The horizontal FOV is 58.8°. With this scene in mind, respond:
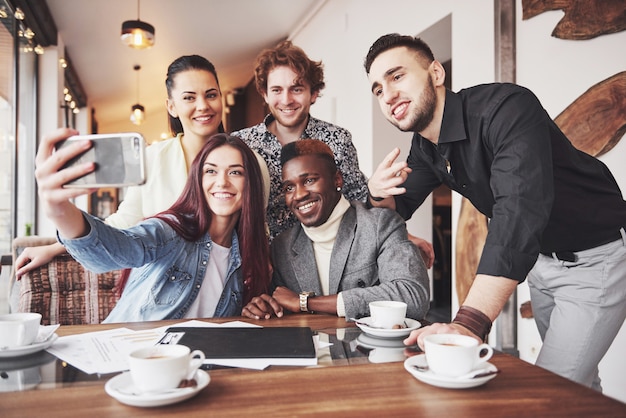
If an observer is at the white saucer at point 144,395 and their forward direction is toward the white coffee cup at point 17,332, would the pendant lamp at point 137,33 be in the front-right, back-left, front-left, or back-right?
front-right

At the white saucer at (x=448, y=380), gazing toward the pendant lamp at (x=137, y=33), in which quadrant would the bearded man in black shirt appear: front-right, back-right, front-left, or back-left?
front-right

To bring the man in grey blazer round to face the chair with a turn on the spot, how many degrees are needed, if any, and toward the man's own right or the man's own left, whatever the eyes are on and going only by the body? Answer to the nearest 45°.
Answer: approximately 45° to the man's own right

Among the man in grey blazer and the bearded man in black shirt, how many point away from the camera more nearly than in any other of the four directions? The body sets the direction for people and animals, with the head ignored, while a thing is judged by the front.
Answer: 0

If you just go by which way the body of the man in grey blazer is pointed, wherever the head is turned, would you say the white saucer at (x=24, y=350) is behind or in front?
in front

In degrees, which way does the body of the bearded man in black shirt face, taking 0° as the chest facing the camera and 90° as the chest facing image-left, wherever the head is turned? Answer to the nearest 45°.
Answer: approximately 45°

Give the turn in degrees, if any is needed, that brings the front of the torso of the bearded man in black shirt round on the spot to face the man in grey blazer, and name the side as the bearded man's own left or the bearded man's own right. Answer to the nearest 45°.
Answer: approximately 45° to the bearded man's own right

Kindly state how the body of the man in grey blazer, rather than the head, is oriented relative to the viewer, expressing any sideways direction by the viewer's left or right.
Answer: facing the viewer and to the left of the viewer

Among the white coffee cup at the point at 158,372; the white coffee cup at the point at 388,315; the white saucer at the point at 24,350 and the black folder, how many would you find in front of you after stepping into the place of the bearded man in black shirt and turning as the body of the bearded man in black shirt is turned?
4

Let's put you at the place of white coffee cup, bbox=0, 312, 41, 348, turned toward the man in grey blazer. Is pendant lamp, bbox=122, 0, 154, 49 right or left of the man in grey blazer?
left

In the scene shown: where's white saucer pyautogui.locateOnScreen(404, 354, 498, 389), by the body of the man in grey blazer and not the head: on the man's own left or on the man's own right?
on the man's own left
